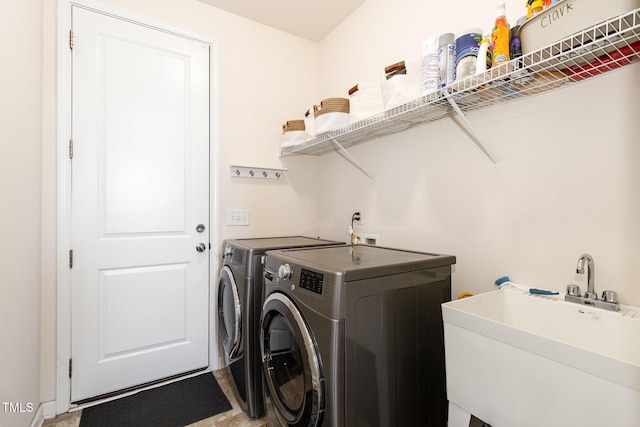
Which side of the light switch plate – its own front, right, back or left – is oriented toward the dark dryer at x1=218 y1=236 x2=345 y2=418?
front

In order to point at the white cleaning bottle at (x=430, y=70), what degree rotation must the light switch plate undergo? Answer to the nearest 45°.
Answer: approximately 45° to its left

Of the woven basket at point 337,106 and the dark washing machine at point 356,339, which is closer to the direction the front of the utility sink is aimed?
the dark washing machine

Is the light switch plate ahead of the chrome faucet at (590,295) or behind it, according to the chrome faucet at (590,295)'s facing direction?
ahead

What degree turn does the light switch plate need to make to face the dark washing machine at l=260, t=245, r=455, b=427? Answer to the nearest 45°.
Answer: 0° — it already faces it

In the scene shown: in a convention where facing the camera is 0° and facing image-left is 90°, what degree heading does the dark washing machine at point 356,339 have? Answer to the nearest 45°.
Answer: approximately 45°

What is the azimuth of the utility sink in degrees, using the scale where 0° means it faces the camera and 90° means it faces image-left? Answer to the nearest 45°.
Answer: approximately 45°

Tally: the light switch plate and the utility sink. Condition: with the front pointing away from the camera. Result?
0

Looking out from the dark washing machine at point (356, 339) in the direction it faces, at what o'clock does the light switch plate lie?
The light switch plate is roughly at 3 o'clock from the dark washing machine.

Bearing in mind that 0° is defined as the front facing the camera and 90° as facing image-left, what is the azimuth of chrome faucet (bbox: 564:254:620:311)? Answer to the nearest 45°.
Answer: approximately 45°

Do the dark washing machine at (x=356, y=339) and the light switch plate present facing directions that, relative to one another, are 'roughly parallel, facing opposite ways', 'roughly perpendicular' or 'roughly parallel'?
roughly perpendicular

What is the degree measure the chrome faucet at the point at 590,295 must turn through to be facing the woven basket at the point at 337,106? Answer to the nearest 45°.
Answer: approximately 45° to its right
